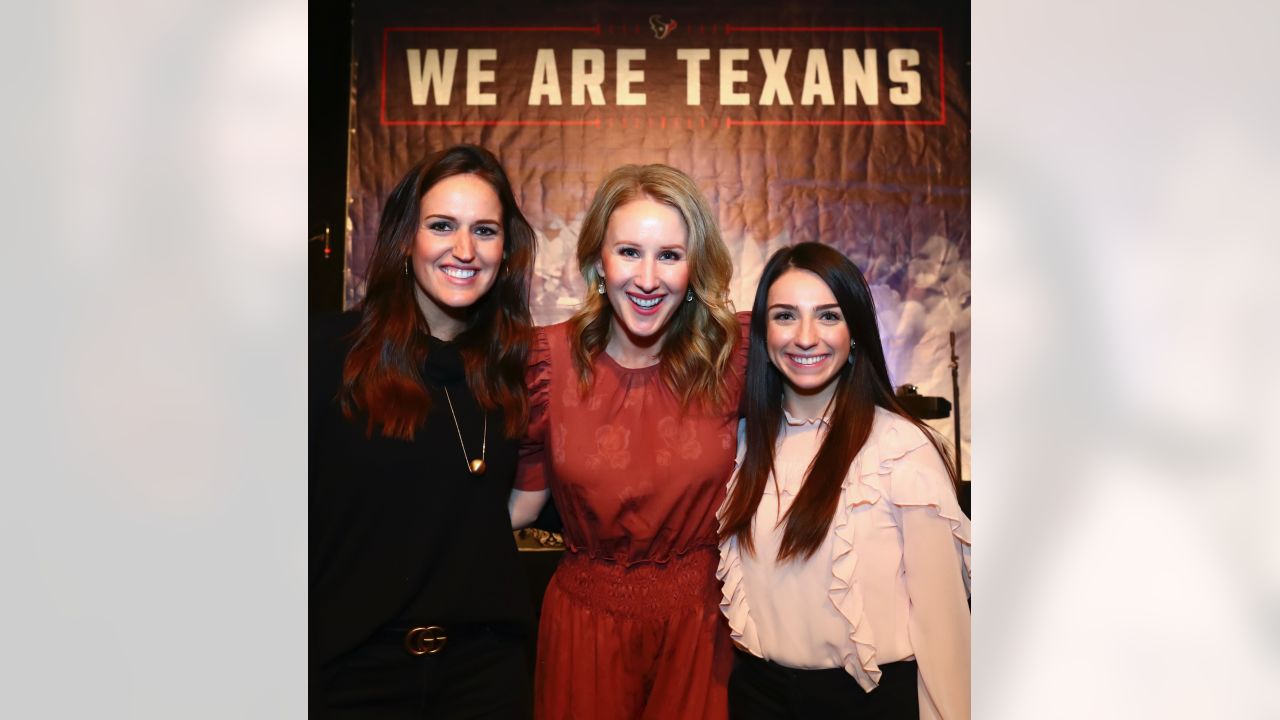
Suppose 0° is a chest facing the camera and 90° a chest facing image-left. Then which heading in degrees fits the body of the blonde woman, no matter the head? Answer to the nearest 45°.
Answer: approximately 0°

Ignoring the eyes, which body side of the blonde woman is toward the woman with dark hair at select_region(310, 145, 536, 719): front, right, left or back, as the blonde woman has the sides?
right
